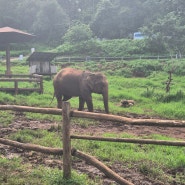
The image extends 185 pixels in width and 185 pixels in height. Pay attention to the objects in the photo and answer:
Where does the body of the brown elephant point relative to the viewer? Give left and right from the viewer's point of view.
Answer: facing to the right of the viewer

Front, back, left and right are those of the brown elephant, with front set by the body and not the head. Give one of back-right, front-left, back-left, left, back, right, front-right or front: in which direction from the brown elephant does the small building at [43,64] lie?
left

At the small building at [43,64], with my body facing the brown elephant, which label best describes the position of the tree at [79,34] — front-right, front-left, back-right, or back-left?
back-left

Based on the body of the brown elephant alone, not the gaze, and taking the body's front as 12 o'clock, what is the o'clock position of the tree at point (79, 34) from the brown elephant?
The tree is roughly at 9 o'clock from the brown elephant.

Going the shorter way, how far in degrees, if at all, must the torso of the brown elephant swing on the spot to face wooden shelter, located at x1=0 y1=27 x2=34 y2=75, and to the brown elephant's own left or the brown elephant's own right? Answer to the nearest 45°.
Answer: approximately 90° to the brown elephant's own left
